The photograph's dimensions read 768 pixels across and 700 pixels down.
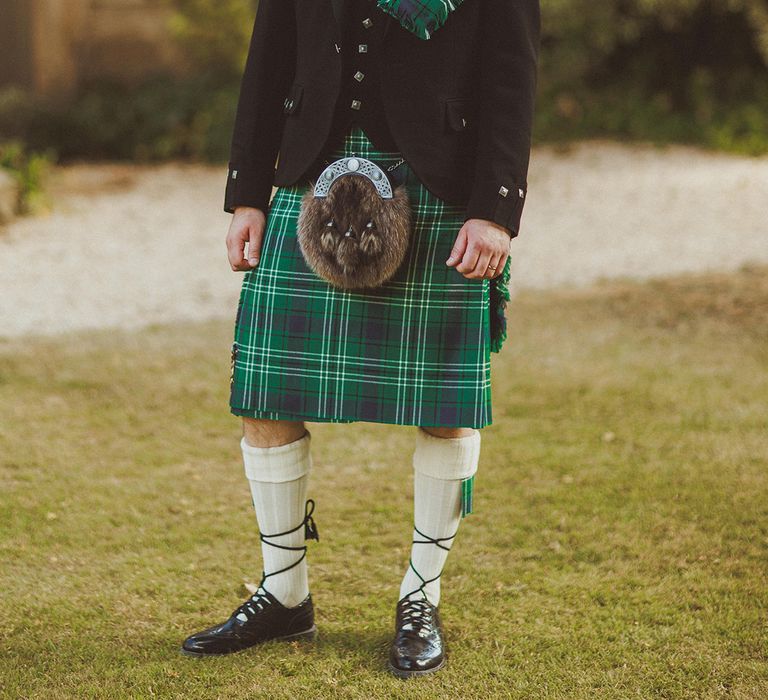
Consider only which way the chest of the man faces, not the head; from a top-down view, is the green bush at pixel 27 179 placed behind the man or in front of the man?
behind

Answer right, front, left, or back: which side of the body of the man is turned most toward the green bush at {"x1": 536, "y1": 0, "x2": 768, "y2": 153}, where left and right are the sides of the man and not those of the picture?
back

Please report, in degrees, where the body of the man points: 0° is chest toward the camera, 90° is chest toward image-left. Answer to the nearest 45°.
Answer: approximately 0°

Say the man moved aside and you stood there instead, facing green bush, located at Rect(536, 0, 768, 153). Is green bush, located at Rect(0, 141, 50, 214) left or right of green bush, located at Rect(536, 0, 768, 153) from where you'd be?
left

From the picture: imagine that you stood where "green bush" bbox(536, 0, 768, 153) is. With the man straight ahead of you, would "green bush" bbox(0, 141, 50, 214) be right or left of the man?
right
